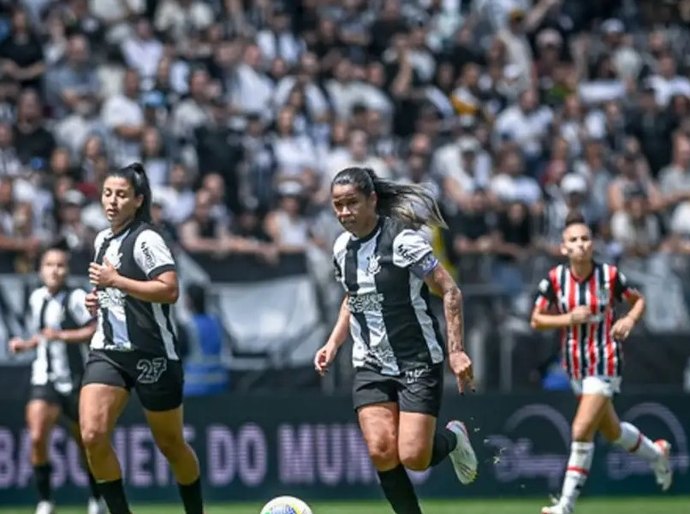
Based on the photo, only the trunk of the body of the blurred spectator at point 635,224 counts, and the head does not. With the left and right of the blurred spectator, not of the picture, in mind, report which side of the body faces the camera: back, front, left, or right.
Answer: front

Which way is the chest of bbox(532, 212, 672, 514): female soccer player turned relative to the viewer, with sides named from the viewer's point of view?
facing the viewer and to the left of the viewer

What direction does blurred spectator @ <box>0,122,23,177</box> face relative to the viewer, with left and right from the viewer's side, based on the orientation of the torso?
facing the viewer

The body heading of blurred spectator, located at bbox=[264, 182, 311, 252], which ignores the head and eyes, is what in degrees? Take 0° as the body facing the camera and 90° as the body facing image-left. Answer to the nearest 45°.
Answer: approximately 0°

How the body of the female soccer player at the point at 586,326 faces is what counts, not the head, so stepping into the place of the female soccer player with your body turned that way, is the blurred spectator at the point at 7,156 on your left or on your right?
on your right

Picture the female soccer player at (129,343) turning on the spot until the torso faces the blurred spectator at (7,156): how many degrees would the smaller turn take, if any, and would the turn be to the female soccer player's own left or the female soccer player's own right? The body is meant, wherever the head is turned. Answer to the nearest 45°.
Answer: approximately 135° to the female soccer player's own right

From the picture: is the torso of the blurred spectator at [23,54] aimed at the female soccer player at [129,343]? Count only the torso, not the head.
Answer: yes

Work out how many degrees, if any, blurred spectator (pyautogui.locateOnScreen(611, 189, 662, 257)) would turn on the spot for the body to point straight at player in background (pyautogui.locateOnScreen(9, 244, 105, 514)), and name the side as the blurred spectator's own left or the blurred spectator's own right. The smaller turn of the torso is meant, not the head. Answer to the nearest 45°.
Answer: approximately 45° to the blurred spectator's own right

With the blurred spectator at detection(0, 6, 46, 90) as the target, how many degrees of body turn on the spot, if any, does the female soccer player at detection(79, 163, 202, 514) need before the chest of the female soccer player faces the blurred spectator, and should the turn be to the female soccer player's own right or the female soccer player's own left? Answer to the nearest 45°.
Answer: approximately 135° to the female soccer player's own right

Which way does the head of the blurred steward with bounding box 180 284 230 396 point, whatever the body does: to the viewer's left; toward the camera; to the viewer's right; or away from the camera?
away from the camera
